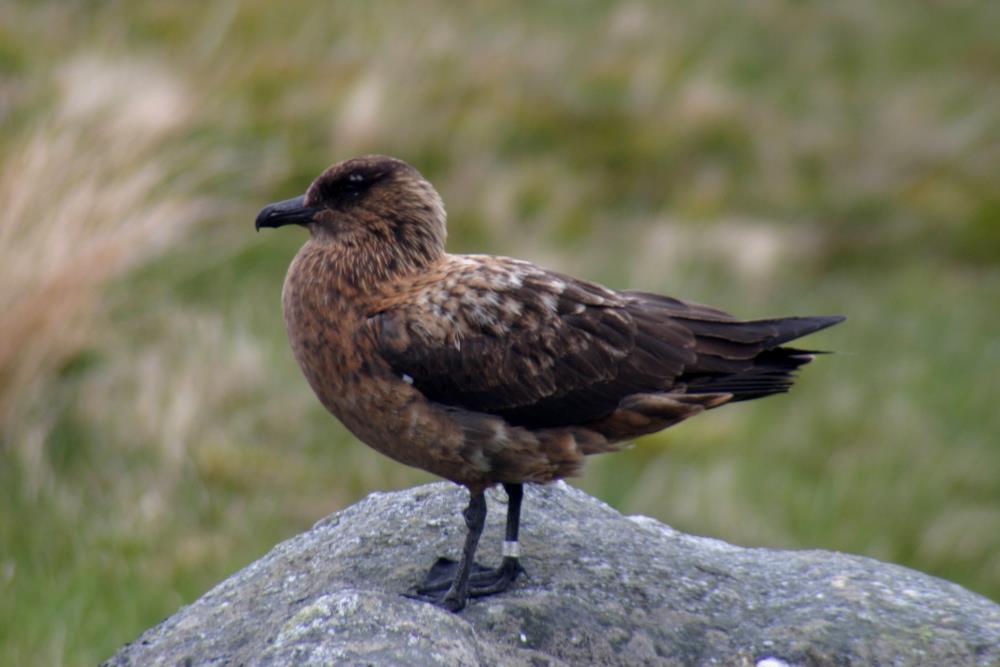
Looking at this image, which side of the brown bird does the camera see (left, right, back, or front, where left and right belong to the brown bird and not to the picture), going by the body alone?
left
